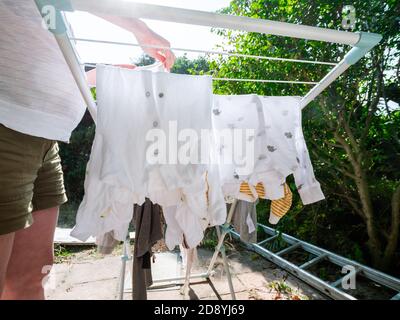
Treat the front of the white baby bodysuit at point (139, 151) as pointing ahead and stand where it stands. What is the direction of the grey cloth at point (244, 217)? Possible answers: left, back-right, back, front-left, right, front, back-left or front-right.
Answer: back-left

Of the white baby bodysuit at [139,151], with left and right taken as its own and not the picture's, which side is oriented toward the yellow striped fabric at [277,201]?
left

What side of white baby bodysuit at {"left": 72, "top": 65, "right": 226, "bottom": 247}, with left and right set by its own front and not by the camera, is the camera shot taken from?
front

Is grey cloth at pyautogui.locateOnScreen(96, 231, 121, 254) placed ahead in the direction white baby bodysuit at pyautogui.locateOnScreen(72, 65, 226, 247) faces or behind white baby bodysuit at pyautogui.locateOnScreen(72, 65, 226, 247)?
behind
